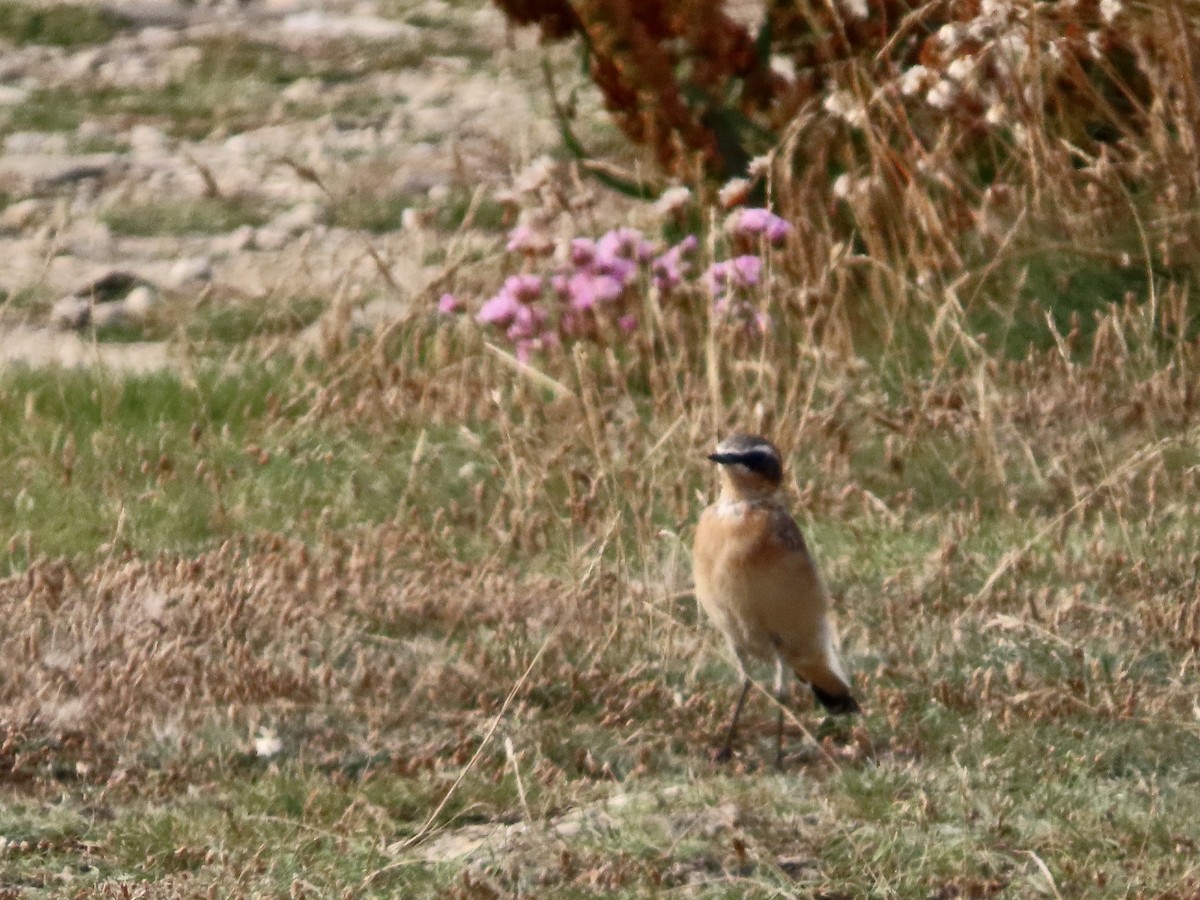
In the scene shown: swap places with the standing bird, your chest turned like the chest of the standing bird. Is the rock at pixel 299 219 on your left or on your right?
on your right

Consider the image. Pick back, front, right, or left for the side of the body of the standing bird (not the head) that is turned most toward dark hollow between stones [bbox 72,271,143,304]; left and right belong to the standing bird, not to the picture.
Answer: right

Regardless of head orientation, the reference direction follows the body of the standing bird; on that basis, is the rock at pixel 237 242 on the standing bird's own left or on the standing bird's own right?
on the standing bird's own right

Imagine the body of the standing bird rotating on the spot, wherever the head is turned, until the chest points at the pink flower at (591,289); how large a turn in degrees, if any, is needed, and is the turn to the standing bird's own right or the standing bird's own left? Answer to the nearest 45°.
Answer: approximately 135° to the standing bird's own right

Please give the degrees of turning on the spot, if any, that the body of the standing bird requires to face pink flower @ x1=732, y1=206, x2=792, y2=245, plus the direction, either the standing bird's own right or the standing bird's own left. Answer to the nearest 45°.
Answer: approximately 135° to the standing bird's own right

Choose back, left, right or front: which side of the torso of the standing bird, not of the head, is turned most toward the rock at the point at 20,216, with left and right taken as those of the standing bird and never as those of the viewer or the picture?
right

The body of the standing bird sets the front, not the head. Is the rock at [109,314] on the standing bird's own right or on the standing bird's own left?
on the standing bird's own right

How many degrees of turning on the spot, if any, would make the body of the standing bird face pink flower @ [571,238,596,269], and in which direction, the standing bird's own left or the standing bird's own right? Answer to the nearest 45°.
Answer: approximately 135° to the standing bird's own right

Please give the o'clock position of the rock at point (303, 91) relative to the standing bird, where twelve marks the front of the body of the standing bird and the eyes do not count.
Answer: The rock is roughly at 4 o'clock from the standing bird.

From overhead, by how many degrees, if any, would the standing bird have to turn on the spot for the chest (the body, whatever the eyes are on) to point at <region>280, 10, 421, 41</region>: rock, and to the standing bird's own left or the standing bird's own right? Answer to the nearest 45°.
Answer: approximately 135° to the standing bird's own right

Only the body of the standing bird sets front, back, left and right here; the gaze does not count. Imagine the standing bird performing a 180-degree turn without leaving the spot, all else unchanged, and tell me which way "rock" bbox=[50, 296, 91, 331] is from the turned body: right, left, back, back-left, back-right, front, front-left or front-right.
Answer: left

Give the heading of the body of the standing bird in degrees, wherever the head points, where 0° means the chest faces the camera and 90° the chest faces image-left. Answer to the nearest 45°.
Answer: approximately 45°

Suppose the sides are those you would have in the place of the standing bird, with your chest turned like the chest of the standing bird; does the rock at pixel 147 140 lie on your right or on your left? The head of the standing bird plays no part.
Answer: on your right
